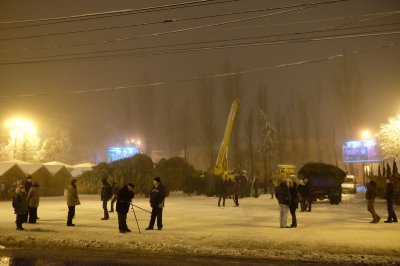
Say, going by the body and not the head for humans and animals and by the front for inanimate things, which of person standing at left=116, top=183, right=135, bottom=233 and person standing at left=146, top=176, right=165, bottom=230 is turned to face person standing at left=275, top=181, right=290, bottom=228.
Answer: person standing at left=116, top=183, right=135, bottom=233

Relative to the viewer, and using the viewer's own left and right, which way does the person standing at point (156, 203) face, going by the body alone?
facing the viewer and to the left of the viewer

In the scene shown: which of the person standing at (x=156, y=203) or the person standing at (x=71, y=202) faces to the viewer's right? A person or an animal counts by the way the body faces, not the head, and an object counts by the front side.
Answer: the person standing at (x=71, y=202)

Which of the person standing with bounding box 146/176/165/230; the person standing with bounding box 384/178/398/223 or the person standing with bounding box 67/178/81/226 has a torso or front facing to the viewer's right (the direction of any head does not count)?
the person standing with bounding box 67/178/81/226

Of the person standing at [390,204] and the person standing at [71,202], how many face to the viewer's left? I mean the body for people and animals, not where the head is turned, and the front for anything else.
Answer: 1

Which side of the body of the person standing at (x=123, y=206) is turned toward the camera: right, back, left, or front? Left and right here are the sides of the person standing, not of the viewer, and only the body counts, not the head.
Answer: right

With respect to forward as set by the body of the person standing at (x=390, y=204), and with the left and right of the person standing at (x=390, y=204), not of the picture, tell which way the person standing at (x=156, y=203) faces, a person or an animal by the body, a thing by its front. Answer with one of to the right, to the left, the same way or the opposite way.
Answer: to the left

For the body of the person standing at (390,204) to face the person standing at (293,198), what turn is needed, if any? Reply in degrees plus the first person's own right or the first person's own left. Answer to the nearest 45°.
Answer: approximately 45° to the first person's own left

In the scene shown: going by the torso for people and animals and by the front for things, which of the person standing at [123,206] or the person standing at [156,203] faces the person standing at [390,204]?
the person standing at [123,206]

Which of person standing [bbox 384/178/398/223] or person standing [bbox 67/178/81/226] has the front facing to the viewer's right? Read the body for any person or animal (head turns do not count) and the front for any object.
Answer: person standing [bbox 67/178/81/226]

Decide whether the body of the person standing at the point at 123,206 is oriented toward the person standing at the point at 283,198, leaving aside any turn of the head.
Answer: yes

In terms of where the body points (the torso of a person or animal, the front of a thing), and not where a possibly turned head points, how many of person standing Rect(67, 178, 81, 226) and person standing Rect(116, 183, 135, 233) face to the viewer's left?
0

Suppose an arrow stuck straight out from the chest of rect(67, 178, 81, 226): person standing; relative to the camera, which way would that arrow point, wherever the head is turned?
to the viewer's right

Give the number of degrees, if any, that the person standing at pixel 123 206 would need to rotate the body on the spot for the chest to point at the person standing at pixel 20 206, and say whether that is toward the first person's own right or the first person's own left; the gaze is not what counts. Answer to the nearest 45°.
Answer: approximately 135° to the first person's own left

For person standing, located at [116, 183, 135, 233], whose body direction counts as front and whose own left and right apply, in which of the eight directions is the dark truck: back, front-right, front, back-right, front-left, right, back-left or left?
front-left
